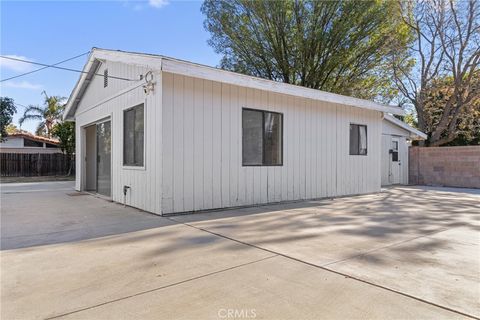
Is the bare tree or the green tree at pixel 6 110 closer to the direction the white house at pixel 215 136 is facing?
the green tree

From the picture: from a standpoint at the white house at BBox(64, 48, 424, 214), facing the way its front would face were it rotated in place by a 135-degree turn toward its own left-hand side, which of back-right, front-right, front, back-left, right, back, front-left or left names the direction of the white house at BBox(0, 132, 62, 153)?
back-left

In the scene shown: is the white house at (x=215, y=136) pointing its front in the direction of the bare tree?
no

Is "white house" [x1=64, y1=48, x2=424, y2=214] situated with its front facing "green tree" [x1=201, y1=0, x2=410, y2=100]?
no

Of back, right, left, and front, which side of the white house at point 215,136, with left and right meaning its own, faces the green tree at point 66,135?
right

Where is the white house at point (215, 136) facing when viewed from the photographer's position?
facing the viewer and to the left of the viewer

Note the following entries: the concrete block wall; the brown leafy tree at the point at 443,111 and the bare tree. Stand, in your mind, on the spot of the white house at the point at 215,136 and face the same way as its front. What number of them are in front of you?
0

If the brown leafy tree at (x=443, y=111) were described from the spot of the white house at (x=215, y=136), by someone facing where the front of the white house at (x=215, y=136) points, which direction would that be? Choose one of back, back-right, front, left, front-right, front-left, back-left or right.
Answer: back

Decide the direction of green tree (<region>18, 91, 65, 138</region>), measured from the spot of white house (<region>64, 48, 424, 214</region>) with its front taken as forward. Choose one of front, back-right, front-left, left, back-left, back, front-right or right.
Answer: right

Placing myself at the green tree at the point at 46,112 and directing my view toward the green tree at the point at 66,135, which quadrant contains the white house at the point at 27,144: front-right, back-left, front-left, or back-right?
front-right

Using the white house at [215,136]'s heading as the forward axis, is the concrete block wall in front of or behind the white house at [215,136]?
behind
